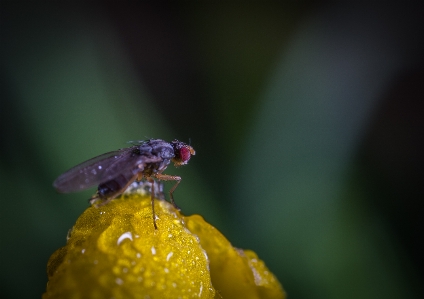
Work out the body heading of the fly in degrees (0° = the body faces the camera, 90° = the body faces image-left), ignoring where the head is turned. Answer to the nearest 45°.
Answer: approximately 270°
